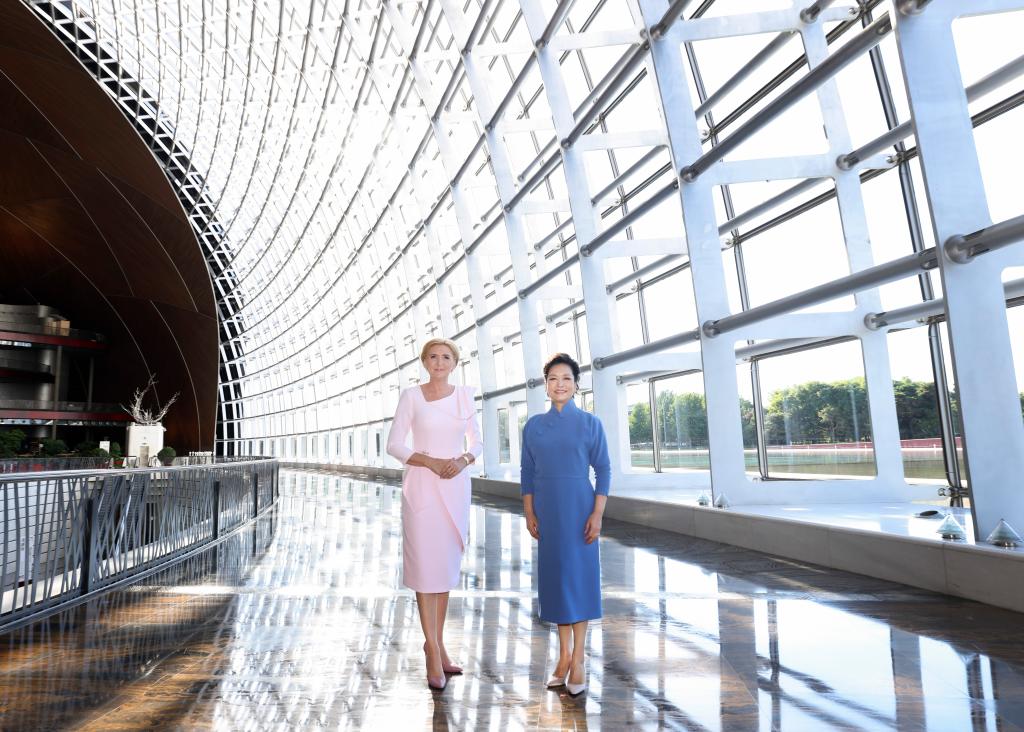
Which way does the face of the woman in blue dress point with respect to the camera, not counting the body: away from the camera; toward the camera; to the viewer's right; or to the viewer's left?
toward the camera

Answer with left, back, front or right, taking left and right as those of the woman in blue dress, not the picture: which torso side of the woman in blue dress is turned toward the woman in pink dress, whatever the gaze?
right

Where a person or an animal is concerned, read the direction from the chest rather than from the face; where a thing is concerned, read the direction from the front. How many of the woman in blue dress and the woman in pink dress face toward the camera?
2

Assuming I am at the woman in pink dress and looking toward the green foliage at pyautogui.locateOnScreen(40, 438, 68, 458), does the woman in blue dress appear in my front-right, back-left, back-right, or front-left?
back-right

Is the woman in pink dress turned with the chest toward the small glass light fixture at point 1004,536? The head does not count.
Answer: no

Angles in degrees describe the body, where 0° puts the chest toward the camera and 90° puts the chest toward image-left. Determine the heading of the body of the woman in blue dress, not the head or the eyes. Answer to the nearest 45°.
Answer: approximately 0°

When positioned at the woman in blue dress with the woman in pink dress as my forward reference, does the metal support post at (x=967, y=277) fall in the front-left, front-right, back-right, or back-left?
back-right

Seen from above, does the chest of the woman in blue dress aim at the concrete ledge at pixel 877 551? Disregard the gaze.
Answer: no

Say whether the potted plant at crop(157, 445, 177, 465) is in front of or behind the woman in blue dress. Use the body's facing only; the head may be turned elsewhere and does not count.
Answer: behind

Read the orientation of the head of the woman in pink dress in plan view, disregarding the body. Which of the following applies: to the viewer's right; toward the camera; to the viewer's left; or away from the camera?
toward the camera

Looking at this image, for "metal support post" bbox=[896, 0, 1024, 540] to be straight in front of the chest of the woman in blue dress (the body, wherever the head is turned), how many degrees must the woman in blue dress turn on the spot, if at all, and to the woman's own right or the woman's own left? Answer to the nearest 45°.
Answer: approximately 135° to the woman's own left

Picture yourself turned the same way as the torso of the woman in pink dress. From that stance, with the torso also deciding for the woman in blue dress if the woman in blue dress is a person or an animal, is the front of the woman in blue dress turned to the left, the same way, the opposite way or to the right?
the same way

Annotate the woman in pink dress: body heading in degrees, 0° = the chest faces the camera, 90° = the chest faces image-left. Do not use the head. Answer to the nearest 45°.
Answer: approximately 0°

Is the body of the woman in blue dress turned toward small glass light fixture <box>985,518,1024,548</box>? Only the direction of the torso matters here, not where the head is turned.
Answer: no

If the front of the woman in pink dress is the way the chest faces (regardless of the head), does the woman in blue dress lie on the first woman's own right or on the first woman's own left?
on the first woman's own left
